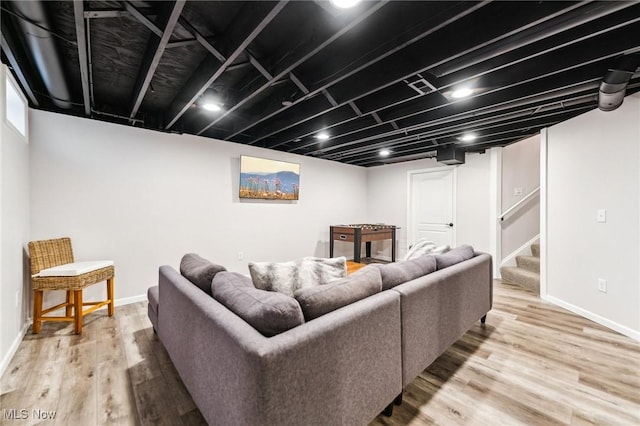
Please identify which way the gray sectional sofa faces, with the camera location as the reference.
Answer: facing away from the viewer and to the left of the viewer

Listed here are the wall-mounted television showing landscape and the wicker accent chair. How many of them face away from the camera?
0

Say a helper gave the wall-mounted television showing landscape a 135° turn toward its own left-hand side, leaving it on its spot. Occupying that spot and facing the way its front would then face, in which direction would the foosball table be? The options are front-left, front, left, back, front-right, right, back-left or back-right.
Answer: right

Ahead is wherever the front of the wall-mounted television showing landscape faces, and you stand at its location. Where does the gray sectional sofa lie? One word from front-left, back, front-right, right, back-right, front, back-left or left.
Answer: front-right

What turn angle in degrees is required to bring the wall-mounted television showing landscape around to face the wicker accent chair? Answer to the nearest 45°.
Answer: approximately 90° to its right

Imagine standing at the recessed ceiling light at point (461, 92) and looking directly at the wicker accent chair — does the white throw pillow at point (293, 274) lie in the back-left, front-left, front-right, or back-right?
front-left

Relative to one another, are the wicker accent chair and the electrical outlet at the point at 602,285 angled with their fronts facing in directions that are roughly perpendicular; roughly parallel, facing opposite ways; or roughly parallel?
roughly parallel, facing opposite ways

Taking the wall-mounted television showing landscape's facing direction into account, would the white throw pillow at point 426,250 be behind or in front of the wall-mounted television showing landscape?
in front

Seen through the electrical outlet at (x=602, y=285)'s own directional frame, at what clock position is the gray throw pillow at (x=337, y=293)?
The gray throw pillow is roughly at 11 o'clock from the electrical outlet.

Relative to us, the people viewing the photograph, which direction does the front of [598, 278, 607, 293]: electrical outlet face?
facing the viewer and to the left of the viewer

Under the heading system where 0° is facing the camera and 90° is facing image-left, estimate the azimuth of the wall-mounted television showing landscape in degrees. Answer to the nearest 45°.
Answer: approximately 315°

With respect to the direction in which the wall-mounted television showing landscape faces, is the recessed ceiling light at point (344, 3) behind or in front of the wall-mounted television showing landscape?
in front
